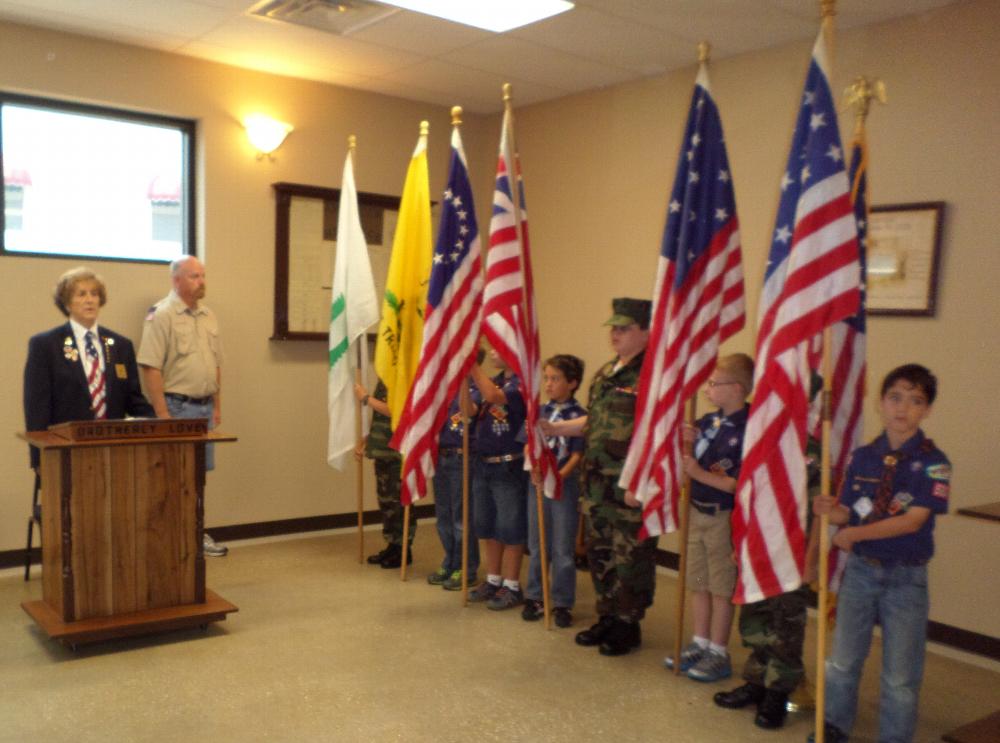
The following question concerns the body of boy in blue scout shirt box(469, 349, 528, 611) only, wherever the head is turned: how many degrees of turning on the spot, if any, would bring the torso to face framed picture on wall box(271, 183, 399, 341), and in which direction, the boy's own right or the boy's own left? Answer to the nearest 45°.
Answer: approximately 90° to the boy's own right

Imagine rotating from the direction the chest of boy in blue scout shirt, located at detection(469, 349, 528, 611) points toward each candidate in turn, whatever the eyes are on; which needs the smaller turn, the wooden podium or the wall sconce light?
the wooden podium

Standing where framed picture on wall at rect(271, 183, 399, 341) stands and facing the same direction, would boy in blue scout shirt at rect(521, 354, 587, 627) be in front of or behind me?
in front

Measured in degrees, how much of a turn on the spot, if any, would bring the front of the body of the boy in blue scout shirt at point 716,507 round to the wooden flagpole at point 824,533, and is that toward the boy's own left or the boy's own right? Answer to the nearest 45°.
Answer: approximately 90° to the boy's own left

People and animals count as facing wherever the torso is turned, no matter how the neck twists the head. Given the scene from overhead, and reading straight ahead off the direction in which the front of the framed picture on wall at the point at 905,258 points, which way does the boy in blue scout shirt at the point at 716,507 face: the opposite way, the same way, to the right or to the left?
the same way

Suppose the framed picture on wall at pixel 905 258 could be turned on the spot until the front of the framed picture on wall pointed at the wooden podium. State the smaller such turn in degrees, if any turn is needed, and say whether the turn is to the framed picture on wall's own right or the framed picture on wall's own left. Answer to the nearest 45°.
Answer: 0° — it already faces it

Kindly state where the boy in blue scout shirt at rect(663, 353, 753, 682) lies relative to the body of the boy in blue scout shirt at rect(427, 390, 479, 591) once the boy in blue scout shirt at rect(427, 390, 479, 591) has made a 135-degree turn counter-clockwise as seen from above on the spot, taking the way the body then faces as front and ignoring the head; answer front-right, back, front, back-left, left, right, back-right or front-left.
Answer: front-right

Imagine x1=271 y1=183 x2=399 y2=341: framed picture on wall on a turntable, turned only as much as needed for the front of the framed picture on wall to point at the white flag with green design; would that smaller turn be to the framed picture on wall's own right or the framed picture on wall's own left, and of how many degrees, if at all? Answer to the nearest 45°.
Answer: approximately 45° to the framed picture on wall's own right

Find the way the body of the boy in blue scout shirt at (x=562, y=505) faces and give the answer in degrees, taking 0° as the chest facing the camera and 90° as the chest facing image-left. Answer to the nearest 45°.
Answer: approximately 45°

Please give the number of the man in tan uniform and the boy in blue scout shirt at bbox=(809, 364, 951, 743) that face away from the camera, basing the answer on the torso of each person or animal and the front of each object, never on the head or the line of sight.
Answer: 0

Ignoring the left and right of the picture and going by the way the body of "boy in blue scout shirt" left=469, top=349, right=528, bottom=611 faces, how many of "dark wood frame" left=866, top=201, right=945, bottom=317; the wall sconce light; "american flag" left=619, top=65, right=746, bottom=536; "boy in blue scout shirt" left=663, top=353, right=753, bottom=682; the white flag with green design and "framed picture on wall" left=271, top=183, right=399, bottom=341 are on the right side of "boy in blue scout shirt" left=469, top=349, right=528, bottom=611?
3

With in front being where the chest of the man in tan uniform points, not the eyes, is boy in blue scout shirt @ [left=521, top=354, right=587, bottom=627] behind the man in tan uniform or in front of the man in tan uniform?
in front

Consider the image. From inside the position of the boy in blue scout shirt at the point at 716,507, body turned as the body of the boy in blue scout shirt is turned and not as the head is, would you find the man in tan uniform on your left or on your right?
on your right

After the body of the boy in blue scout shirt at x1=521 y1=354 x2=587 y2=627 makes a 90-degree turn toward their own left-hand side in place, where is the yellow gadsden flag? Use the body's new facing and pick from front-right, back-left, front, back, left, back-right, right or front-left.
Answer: back

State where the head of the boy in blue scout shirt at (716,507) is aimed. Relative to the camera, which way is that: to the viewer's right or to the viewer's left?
to the viewer's left

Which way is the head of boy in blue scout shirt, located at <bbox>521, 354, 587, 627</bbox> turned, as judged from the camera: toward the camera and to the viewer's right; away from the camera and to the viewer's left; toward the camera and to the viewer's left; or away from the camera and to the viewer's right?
toward the camera and to the viewer's left

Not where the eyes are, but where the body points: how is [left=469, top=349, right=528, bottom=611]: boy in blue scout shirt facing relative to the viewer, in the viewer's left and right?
facing the viewer and to the left of the viewer

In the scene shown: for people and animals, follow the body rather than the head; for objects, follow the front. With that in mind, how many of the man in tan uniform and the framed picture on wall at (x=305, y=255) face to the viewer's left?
0
